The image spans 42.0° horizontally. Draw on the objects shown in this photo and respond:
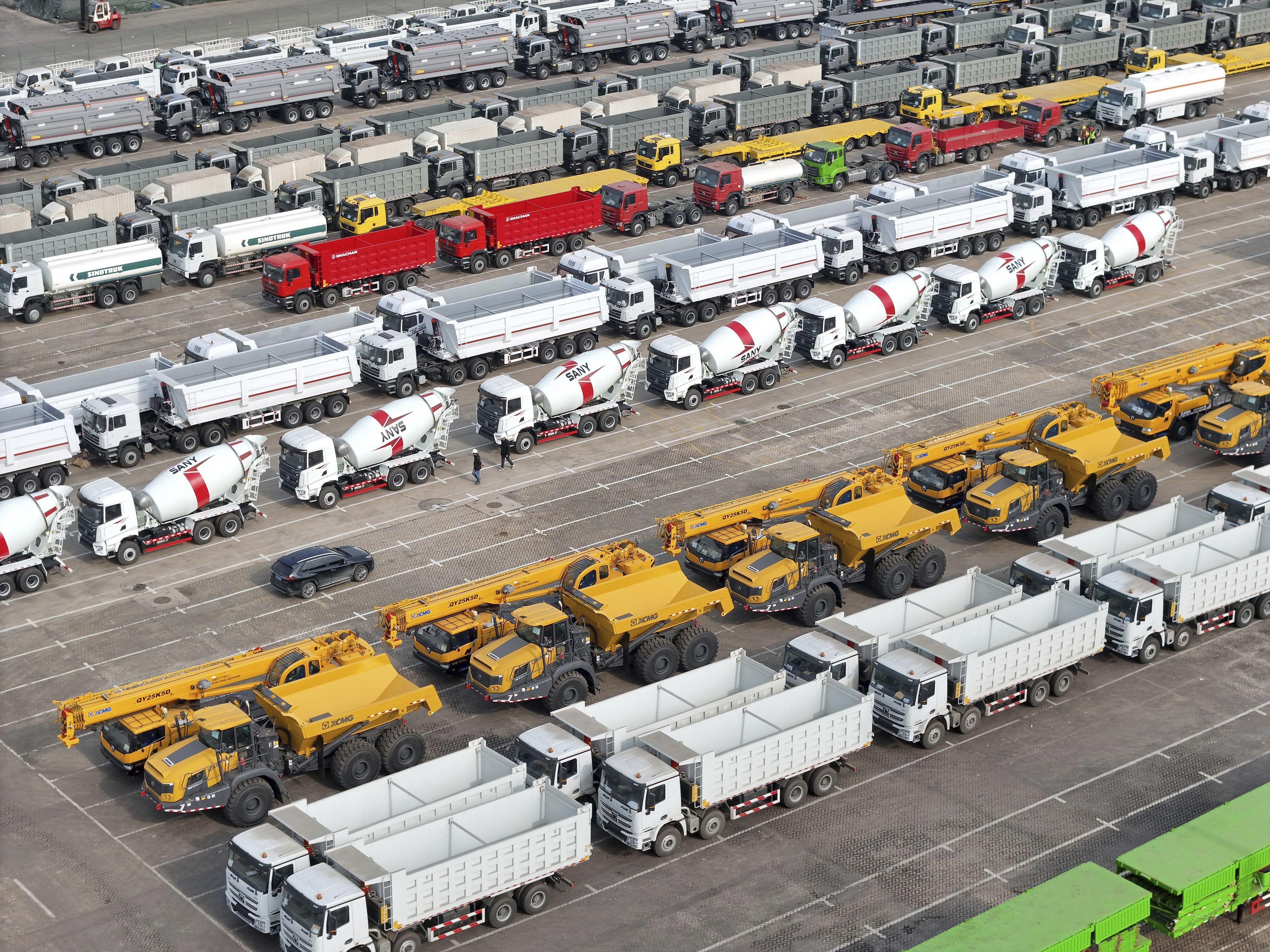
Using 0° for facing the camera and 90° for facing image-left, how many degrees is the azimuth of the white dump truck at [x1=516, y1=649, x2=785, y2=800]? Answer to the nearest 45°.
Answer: approximately 45°

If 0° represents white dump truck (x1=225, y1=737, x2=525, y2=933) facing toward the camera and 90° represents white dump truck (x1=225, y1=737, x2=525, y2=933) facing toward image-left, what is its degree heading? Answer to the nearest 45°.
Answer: approximately 45°

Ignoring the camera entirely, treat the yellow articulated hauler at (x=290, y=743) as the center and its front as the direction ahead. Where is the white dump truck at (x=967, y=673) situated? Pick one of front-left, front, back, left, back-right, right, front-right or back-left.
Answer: back-left

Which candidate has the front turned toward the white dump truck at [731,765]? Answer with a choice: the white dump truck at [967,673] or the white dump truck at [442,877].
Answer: the white dump truck at [967,673]

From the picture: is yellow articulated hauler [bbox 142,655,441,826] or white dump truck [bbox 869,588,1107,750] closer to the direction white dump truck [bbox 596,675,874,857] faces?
the yellow articulated hauler

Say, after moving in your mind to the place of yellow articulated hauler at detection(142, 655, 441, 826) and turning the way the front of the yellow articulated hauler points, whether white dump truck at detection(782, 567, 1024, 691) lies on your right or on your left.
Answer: on your left

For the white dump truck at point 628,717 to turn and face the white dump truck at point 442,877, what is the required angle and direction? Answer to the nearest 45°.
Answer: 0° — it already faces it
